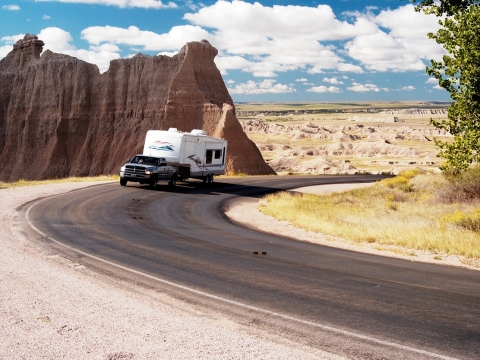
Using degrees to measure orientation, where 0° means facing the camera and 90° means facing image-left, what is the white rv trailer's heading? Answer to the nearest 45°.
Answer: approximately 45°

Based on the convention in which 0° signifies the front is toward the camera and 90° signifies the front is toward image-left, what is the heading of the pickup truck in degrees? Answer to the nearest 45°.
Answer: approximately 45°

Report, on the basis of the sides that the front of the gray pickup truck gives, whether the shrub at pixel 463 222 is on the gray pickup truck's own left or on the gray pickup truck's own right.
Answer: on the gray pickup truck's own left

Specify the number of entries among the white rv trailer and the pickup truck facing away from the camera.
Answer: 0

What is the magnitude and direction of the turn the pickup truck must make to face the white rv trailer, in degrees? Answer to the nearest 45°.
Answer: approximately 180°

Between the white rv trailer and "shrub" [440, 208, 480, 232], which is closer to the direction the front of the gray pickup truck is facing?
the shrub

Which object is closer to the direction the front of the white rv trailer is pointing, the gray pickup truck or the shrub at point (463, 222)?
the gray pickup truck

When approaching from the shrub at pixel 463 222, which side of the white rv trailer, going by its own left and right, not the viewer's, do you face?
left

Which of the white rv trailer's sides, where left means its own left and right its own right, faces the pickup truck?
front
